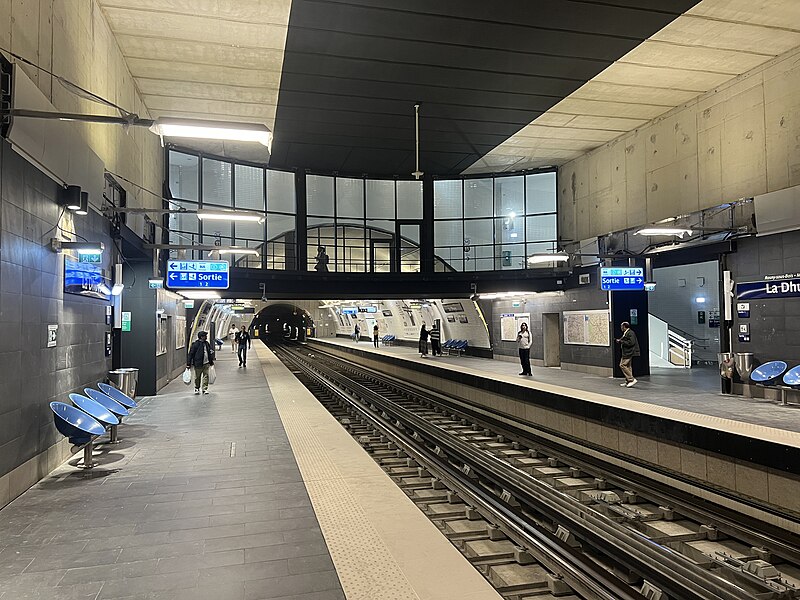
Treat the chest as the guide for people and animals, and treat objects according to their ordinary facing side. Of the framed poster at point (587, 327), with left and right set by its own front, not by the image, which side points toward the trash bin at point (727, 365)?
left

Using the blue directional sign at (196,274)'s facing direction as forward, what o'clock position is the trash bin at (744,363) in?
The trash bin is roughly at 10 o'clock from the blue directional sign.

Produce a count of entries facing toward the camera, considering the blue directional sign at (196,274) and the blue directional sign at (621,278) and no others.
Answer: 2

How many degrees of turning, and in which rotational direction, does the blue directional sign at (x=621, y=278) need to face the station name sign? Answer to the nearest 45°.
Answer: approximately 45° to its left

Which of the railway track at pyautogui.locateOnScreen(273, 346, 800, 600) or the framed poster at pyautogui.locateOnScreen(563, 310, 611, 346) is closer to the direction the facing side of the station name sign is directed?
the railway track

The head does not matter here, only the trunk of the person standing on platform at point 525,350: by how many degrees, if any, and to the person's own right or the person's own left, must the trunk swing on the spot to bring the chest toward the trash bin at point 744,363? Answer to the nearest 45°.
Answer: approximately 90° to the person's own left

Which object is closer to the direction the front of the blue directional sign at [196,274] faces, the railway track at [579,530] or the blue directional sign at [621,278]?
the railway track

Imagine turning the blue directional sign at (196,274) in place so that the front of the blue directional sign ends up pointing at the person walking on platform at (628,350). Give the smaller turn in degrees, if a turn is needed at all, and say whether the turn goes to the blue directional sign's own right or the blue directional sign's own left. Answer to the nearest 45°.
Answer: approximately 90° to the blue directional sign's own left

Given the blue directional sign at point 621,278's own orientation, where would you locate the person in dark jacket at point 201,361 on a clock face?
The person in dark jacket is roughly at 2 o'clock from the blue directional sign.
